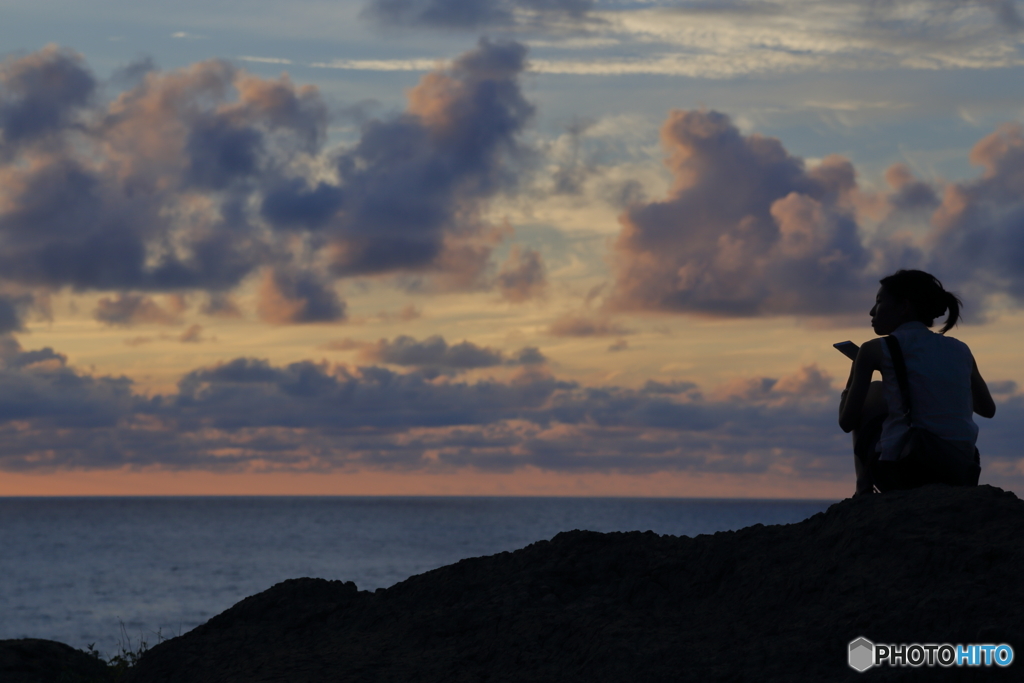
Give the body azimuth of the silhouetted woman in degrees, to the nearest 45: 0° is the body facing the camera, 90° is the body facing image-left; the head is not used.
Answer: approximately 135°
